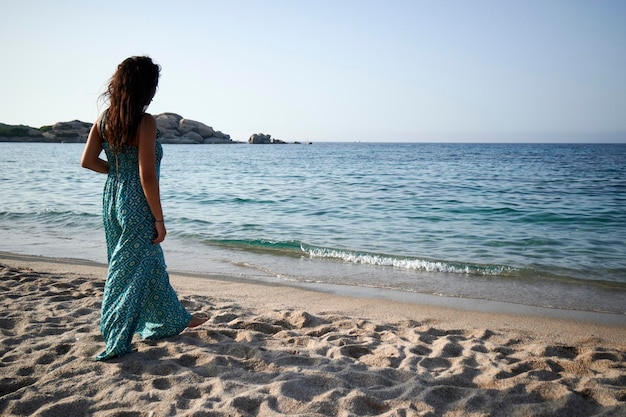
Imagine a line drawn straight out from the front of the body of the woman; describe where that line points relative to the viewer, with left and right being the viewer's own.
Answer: facing away from the viewer and to the right of the viewer
